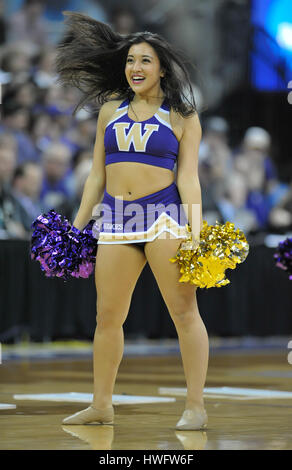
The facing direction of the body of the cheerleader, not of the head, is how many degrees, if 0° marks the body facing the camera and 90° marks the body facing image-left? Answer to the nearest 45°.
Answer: approximately 0°

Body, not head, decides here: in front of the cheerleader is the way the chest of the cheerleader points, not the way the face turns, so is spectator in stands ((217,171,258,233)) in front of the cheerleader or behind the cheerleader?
behind

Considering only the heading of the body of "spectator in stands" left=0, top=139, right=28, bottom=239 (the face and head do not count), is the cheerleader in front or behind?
in front

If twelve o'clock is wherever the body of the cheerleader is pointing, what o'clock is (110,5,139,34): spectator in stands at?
The spectator in stands is roughly at 6 o'clock from the cheerleader.

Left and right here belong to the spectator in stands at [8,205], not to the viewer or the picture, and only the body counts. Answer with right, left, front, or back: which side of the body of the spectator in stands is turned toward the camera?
front

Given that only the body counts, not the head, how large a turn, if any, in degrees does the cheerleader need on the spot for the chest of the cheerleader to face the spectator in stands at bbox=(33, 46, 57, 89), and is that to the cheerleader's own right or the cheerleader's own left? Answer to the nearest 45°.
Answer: approximately 180°

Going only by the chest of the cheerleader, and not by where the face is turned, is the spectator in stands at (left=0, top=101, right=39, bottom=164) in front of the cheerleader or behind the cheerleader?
behind

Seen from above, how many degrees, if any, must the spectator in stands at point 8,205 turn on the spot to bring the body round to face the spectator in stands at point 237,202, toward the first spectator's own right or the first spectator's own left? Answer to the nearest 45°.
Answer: approximately 135° to the first spectator's own left

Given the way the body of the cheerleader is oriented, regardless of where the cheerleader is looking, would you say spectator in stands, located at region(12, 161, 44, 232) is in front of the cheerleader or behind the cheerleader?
behind

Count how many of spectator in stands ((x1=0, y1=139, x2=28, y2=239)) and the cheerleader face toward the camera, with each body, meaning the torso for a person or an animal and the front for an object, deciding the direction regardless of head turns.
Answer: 2
